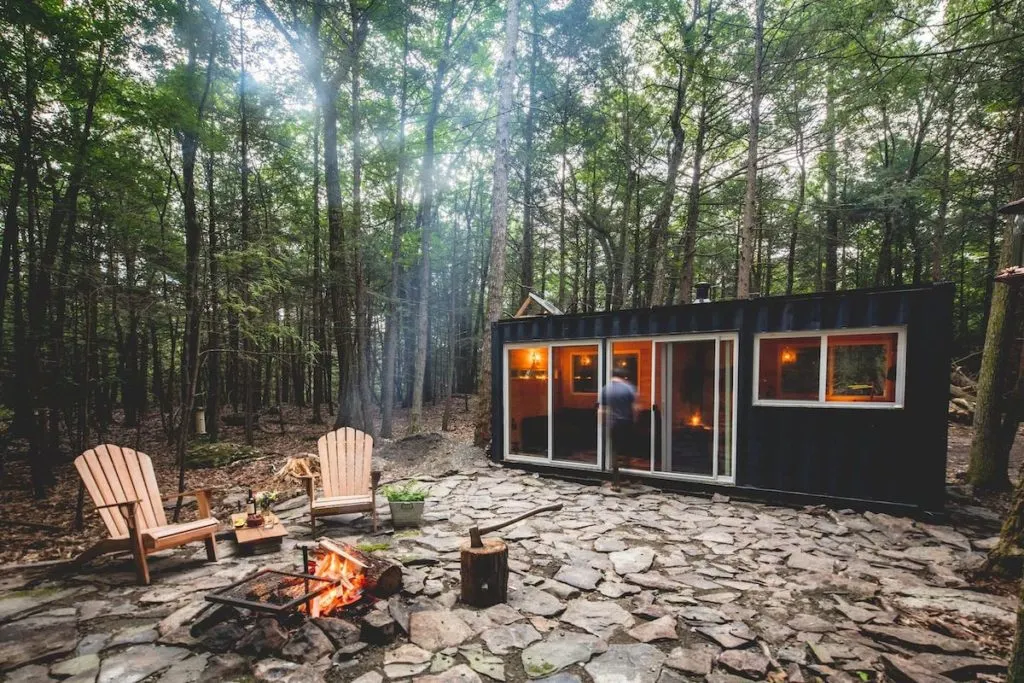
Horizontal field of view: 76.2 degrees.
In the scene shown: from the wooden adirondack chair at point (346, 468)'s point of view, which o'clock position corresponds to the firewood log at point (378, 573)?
The firewood log is roughly at 12 o'clock from the wooden adirondack chair.

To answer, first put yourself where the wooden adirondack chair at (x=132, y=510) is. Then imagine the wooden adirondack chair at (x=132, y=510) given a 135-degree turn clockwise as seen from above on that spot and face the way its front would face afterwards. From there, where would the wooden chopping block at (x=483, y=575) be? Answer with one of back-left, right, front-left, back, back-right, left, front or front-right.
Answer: back-left

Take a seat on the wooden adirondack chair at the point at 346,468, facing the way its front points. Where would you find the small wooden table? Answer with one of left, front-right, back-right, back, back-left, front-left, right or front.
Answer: front-right

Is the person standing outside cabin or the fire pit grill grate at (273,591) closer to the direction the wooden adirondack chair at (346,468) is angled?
the fire pit grill grate

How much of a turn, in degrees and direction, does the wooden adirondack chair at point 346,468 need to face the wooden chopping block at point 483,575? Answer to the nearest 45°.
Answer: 0° — it already faces it

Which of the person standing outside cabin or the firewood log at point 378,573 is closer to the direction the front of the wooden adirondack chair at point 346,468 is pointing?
the firewood log

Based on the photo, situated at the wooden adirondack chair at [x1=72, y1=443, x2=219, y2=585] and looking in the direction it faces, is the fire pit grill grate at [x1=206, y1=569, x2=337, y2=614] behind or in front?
in front

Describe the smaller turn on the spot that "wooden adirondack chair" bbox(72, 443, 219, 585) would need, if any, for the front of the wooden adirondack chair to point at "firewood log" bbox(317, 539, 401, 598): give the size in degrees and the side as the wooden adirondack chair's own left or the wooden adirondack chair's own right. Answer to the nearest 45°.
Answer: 0° — it already faces it

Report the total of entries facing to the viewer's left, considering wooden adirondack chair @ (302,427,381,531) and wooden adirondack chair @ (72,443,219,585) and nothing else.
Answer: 0

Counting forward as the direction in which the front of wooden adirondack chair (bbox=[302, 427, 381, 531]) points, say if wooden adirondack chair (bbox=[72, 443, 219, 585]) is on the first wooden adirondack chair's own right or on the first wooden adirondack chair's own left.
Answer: on the first wooden adirondack chair's own right

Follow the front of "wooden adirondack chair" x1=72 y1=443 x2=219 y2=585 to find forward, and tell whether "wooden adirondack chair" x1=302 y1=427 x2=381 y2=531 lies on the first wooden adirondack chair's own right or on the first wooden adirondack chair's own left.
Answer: on the first wooden adirondack chair's own left

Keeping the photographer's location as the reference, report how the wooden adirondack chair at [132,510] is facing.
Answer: facing the viewer and to the right of the viewer

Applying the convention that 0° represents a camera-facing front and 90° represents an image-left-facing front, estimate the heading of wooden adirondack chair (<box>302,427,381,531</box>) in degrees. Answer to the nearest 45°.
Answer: approximately 0°
